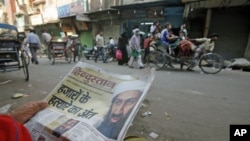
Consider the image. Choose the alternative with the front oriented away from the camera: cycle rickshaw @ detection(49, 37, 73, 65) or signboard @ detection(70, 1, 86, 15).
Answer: the cycle rickshaw

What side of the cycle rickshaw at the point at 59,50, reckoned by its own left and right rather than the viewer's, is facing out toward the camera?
back

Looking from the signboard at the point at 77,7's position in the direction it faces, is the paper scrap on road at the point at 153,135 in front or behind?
in front

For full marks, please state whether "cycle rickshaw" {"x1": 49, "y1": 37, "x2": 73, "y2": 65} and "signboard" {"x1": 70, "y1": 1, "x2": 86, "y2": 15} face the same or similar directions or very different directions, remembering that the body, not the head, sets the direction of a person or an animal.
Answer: very different directions

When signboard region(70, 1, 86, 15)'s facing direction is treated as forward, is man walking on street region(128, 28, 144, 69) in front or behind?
in front

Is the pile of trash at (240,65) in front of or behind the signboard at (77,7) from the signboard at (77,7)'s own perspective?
in front

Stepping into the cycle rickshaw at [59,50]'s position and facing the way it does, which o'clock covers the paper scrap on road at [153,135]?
The paper scrap on road is roughly at 6 o'clock from the cycle rickshaw.

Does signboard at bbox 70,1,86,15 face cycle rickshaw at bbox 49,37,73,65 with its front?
yes
